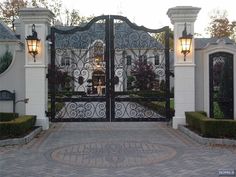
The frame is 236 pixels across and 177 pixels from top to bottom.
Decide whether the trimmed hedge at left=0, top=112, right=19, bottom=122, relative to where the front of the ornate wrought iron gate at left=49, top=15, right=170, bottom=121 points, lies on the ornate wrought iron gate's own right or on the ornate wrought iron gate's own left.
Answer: on the ornate wrought iron gate's own right

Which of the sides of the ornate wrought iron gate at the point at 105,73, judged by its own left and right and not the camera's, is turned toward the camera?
front

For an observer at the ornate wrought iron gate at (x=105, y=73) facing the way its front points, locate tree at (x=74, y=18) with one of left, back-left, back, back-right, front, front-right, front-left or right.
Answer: back

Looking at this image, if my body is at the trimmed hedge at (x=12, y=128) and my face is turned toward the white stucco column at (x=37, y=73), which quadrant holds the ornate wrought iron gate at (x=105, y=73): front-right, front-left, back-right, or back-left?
front-right

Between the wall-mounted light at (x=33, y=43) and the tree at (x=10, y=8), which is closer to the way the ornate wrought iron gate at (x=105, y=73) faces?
the wall-mounted light

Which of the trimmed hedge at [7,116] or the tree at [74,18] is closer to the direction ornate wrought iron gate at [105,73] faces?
the trimmed hedge

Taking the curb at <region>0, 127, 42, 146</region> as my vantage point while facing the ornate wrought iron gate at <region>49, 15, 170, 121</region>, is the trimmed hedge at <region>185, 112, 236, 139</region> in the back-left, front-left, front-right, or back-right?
front-right

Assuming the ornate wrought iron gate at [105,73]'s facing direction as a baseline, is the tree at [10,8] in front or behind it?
behind

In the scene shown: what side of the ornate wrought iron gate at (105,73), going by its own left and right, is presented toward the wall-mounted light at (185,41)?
left

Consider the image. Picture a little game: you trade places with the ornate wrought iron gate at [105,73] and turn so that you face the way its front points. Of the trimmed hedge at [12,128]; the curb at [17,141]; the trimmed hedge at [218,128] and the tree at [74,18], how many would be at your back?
1

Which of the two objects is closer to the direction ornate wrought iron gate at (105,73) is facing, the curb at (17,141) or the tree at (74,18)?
the curb

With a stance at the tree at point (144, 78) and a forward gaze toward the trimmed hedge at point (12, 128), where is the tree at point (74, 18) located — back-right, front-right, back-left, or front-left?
back-right

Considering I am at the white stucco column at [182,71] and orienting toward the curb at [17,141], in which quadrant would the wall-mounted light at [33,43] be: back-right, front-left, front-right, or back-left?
front-right
